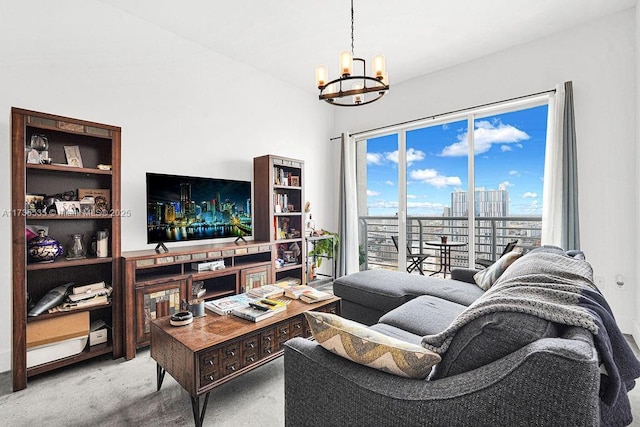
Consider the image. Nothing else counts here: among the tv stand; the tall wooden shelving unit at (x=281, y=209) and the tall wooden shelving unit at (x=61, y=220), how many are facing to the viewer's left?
0

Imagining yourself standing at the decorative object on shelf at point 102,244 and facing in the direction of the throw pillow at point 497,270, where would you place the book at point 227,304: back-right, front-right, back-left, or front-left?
front-right

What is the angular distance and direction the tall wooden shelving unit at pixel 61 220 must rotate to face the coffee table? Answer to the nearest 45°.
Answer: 0° — it already faces it

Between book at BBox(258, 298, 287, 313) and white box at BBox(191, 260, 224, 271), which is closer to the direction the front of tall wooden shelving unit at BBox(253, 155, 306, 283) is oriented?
the book

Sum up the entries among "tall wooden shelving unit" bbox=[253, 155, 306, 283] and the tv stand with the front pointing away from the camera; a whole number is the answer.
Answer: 0

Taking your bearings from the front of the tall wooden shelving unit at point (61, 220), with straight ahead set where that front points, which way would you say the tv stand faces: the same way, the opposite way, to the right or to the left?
the same way

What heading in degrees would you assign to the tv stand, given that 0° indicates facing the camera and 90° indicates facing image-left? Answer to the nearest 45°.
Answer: approximately 315°

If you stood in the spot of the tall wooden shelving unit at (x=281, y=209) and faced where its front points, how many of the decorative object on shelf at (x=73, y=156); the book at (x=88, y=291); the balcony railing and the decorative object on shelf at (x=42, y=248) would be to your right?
3

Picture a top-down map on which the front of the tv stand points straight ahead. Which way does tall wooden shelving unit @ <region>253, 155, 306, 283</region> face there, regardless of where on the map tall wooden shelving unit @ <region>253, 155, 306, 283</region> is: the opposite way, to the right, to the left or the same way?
the same way

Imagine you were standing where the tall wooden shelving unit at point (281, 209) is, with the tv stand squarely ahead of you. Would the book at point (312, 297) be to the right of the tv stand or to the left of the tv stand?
left

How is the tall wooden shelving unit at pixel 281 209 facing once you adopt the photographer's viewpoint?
facing the viewer and to the right of the viewer

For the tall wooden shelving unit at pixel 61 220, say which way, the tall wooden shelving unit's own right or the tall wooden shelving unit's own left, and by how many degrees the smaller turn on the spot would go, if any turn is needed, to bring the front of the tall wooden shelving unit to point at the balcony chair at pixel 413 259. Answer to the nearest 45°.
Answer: approximately 45° to the tall wooden shelving unit's own left

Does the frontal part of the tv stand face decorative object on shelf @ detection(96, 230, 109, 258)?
no

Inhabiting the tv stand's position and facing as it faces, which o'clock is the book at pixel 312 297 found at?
The book is roughly at 12 o'clock from the tv stand.

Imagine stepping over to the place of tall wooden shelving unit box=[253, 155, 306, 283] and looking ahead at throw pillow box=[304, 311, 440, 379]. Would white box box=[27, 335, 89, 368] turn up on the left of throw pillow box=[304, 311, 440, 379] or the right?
right

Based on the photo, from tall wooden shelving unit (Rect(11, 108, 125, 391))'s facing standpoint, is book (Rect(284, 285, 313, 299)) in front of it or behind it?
in front

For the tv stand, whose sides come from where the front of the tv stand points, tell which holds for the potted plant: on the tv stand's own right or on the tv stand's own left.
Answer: on the tv stand's own left

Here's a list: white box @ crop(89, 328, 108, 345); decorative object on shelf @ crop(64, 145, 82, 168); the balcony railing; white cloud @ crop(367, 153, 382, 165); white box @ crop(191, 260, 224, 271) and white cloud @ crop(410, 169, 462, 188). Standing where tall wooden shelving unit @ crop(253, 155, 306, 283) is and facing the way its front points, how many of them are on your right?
3

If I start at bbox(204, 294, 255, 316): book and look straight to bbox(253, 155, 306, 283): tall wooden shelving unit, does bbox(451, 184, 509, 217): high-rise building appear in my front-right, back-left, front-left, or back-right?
front-right

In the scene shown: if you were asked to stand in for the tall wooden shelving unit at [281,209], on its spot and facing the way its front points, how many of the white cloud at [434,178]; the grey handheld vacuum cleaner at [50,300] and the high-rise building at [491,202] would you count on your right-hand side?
1

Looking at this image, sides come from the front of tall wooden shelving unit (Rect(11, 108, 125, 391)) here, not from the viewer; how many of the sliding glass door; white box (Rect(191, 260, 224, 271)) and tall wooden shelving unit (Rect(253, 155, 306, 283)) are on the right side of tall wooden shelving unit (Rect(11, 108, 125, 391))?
0
